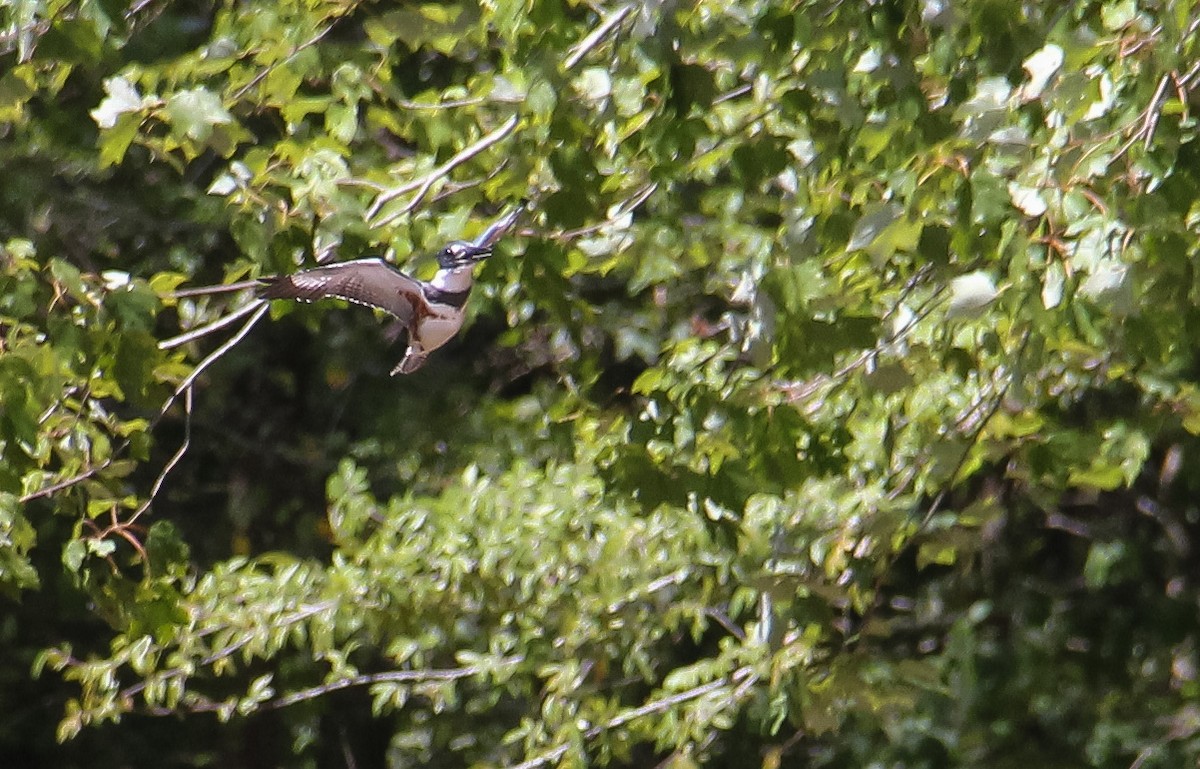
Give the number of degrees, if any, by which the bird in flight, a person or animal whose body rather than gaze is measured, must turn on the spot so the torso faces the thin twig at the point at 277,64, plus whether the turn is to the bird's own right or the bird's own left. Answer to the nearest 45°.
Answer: approximately 135° to the bird's own left
